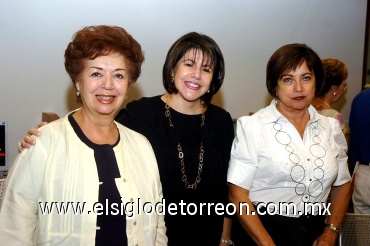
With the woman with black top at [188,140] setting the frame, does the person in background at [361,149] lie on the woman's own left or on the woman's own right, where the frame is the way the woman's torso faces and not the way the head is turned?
on the woman's own left

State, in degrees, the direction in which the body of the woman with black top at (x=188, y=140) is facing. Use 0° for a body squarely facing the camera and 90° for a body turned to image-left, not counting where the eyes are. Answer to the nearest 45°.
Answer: approximately 0°

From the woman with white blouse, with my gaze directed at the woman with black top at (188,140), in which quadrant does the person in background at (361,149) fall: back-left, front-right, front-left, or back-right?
back-right
